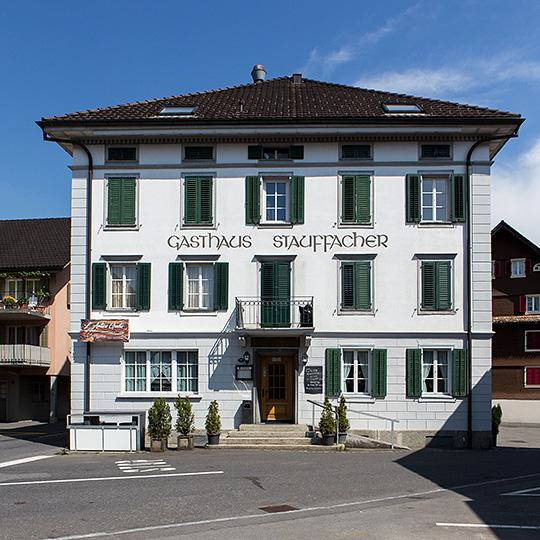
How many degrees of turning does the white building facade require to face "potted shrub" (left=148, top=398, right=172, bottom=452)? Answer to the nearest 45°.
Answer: approximately 45° to its right

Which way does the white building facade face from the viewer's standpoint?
toward the camera

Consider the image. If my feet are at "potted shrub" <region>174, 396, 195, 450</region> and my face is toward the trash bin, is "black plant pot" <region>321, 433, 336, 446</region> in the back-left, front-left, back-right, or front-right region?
front-right

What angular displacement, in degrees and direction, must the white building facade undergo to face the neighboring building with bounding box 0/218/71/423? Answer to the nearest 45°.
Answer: approximately 135° to its right
